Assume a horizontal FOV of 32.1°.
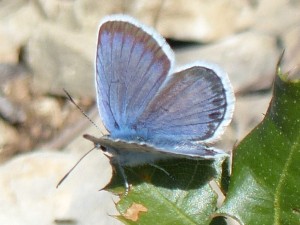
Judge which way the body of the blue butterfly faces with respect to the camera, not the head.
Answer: to the viewer's left

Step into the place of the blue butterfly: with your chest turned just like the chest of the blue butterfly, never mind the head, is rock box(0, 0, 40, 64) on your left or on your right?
on your right

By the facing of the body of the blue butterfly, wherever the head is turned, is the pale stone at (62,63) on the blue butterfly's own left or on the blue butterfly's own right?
on the blue butterfly's own right

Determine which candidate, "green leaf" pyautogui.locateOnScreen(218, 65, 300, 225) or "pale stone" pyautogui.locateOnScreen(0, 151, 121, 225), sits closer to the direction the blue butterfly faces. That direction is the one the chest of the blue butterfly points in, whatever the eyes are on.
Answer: the pale stone

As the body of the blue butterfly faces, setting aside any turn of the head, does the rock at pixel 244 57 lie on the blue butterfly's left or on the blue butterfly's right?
on the blue butterfly's right

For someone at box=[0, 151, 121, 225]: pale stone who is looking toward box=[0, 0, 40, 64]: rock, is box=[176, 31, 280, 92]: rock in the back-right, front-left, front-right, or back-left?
front-right

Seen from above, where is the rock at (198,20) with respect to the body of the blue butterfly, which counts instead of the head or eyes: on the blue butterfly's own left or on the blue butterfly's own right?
on the blue butterfly's own right

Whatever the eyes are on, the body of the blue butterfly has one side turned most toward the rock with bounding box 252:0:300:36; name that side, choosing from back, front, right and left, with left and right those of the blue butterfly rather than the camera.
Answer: right

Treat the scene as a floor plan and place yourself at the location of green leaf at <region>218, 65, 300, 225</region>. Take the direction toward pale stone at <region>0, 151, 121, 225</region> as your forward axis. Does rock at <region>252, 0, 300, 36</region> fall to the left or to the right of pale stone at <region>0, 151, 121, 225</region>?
right
